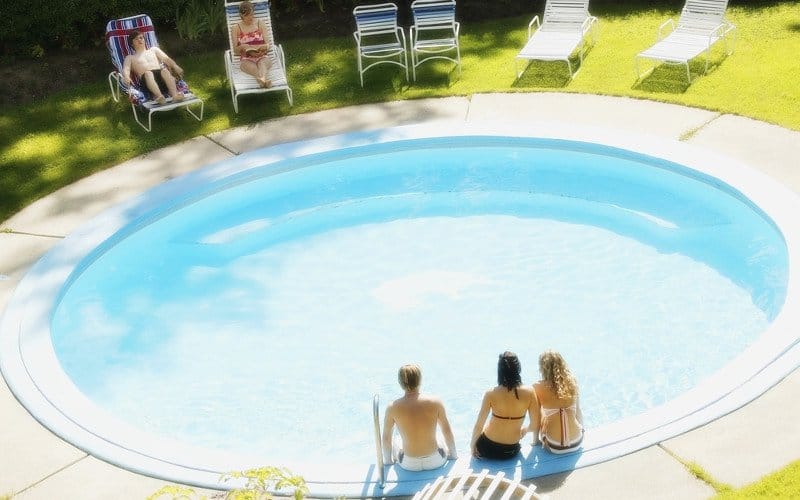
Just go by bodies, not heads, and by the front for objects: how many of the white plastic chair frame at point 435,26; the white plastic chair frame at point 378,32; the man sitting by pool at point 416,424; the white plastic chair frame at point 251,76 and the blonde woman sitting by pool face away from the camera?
2

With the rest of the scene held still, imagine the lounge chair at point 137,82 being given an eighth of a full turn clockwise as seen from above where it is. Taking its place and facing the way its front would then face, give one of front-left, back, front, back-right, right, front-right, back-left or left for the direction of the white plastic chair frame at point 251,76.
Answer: left

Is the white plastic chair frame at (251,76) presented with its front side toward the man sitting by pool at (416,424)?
yes

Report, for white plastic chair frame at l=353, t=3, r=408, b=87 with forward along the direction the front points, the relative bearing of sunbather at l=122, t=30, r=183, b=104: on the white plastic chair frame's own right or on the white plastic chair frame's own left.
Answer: on the white plastic chair frame's own right

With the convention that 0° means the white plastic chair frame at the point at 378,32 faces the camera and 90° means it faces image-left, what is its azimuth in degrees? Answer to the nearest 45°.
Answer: approximately 0°

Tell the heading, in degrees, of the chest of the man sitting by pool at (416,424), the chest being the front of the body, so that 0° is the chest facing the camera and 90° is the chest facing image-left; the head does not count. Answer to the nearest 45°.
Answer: approximately 180°

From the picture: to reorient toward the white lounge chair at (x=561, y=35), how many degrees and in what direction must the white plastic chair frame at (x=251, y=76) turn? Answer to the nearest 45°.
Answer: approximately 90° to its left

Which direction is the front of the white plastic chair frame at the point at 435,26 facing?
toward the camera

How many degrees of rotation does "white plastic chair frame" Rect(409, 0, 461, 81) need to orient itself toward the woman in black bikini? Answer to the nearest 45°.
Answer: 0° — it already faces them

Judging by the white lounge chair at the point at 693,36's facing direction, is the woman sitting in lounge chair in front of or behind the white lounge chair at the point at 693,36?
in front

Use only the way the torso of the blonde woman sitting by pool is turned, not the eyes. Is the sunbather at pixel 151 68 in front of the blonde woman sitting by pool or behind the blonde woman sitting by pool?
in front

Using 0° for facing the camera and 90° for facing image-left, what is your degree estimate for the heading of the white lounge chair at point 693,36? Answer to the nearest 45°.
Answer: approximately 45°

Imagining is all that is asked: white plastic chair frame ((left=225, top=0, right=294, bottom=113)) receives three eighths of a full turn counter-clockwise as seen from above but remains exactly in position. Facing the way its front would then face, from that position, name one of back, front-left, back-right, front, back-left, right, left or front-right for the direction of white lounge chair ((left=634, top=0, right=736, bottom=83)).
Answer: front-right

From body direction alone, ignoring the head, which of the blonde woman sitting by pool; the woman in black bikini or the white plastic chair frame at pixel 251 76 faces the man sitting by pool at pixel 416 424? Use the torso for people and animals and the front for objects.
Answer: the white plastic chair frame

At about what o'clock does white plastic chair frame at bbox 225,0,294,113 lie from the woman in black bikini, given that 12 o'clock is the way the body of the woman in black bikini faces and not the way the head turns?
The white plastic chair frame is roughly at 11 o'clock from the woman in black bikini.

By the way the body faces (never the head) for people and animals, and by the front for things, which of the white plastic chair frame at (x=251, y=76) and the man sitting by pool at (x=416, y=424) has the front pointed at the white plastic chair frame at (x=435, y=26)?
the man sitting by pool

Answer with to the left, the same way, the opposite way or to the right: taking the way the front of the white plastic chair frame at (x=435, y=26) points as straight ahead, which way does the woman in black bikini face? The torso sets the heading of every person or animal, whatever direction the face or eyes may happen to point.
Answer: the opposite way

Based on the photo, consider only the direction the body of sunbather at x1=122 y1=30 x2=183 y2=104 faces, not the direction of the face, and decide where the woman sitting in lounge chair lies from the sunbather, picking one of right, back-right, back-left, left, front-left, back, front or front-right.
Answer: front-left

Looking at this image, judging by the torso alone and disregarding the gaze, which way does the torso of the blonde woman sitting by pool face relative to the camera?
away from the camera

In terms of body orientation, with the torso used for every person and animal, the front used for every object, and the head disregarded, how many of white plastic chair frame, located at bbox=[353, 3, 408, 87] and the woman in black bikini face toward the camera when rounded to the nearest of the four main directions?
1
